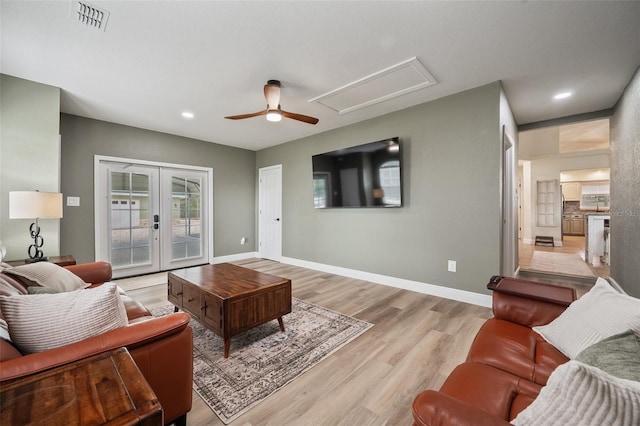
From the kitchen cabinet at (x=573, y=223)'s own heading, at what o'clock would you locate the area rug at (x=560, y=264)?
The area rug is roughly at 12 o'clock from the kitchen cabinet.

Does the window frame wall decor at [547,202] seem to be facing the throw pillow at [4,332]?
yes

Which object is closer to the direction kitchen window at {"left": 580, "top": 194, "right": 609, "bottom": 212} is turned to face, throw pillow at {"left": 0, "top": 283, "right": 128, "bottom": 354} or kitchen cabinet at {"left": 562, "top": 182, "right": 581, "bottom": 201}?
the throw pillow

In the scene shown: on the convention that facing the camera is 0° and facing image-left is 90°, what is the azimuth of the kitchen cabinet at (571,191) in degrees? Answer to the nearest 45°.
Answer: approximately 0°

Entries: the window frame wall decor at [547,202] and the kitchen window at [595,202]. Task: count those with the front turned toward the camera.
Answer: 2

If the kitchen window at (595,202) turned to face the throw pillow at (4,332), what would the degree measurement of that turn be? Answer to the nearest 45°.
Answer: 0° — it already faces it

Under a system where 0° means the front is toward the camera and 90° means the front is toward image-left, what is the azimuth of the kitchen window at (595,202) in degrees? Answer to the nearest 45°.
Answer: approximately 0°

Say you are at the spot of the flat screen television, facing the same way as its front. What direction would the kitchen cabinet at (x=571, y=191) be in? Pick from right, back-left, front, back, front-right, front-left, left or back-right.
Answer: back
